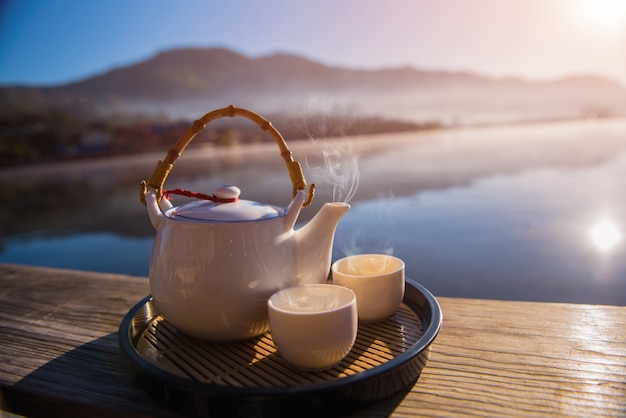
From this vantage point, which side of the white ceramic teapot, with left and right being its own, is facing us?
right
